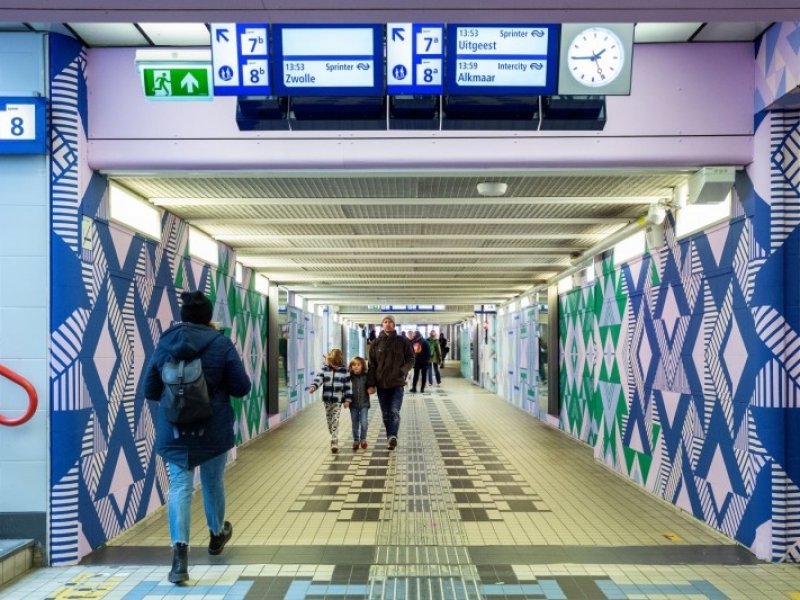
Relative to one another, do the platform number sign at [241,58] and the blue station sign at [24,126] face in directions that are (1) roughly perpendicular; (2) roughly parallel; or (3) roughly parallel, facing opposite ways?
roughly parallel

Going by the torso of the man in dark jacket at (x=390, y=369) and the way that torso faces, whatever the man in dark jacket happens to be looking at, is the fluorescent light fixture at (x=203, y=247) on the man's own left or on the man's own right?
on the man's own right

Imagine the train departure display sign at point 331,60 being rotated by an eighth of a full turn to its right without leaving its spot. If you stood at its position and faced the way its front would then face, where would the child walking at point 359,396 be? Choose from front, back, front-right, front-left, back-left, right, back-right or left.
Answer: back-right

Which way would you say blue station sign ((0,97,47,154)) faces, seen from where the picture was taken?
facing the viewer

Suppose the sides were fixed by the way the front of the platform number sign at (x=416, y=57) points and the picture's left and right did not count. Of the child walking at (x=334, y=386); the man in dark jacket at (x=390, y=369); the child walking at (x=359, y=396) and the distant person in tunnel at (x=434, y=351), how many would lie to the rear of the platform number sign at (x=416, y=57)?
4

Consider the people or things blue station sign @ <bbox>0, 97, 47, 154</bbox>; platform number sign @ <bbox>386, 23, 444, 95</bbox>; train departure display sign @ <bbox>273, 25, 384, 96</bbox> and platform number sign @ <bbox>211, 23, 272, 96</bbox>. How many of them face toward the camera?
4

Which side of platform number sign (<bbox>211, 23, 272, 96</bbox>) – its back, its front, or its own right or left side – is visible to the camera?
front

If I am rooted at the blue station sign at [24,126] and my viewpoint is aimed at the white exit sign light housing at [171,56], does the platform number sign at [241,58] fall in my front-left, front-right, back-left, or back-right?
front-right

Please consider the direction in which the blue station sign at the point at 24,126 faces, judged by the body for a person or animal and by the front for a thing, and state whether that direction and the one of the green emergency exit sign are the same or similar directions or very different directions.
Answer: same or similar directions

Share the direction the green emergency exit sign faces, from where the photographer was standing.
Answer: facing the viewer

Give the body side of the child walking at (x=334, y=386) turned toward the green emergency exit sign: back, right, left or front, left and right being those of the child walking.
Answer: front

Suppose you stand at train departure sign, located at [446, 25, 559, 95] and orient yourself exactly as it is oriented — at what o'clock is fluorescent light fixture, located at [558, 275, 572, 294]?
The fluorescent light fixture is roughly at 6 o'clock from the train departure sign.

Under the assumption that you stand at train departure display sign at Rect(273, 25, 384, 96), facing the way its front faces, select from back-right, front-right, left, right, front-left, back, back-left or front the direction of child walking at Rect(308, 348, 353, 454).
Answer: back

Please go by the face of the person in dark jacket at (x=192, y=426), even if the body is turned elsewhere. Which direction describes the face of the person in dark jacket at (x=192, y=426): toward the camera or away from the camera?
away from the camera

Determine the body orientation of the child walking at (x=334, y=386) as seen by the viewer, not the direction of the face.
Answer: toward the camera

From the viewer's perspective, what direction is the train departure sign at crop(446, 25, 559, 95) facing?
toward the camera

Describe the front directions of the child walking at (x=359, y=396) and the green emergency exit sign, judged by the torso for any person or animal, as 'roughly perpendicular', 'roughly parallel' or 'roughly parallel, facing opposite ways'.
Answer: roughly parallel
